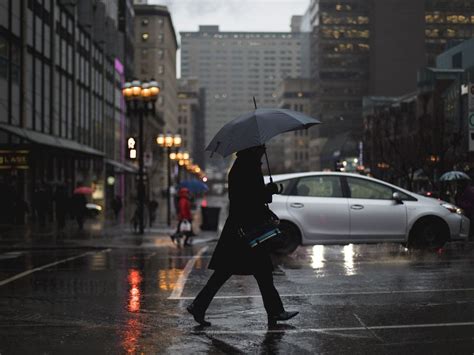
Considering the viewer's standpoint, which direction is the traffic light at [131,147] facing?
facing the viewer

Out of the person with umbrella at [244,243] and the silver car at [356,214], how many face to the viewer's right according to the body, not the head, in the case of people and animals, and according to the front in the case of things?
2

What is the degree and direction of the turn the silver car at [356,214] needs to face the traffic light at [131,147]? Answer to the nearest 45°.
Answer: approximately 135° to its left

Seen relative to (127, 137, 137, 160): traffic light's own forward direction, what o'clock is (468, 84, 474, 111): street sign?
The street sign is roughly at 10 o'clock from the traffic light.

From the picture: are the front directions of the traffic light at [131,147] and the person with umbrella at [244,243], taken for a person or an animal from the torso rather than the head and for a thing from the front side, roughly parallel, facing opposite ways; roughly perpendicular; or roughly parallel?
roughly perpendicular

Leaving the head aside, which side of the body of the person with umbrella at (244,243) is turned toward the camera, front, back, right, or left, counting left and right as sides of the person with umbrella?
right

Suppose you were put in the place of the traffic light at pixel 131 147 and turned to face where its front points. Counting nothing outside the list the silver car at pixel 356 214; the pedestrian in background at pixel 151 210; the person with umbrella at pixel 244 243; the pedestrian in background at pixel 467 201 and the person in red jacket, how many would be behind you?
1

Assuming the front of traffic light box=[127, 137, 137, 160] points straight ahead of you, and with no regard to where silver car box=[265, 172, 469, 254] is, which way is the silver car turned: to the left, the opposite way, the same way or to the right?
to the left

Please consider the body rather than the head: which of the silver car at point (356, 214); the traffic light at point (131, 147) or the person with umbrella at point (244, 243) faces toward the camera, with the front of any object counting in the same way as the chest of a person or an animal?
the traffic light

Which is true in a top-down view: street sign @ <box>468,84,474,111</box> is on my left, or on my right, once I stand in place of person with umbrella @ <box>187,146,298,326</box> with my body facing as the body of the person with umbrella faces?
on my left

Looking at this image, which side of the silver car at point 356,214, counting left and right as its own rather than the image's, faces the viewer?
right

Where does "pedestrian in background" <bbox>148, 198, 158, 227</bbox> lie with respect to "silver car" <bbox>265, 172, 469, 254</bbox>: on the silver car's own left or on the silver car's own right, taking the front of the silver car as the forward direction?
on the silver car's own left

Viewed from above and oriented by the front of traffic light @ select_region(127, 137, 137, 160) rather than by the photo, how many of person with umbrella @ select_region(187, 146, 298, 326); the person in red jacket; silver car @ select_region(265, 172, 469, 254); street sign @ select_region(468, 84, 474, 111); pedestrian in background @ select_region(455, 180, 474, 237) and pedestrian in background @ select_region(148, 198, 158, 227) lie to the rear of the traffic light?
1

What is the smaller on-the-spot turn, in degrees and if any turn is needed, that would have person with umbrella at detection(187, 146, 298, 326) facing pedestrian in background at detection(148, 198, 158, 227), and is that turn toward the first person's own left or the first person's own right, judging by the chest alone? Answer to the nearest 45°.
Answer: approximately 90° to the first person's own left

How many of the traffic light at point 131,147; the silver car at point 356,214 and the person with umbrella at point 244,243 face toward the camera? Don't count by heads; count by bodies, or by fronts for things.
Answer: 1

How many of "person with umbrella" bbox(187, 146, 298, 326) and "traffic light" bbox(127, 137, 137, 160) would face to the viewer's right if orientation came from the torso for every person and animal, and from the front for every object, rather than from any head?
1

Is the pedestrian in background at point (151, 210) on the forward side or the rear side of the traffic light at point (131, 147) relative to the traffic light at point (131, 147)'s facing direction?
on the rear side
